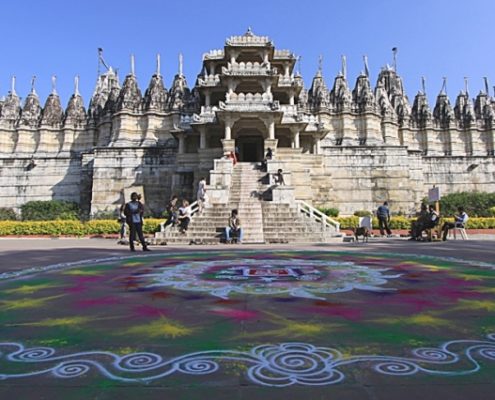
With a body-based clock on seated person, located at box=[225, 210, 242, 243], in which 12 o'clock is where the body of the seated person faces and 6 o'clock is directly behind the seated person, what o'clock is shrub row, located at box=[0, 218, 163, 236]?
The shrub row is roughly at 4 o'clock from the seated person.

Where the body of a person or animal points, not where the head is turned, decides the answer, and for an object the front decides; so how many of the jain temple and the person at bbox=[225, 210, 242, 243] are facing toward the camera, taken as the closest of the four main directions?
2

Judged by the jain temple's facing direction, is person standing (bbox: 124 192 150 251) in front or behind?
in front

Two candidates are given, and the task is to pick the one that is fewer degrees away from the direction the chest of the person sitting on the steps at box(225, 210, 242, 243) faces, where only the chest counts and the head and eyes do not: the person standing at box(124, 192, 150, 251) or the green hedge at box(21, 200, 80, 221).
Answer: the person standing

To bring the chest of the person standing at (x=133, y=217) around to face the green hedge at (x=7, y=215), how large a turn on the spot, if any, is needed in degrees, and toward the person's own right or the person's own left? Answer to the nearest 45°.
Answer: approximately 135° to the person's own right
